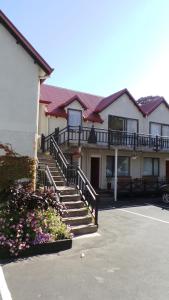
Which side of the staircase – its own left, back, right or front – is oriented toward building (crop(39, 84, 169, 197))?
back

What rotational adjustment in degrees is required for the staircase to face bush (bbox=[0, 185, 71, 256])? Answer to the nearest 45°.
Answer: approximately 45° to its right

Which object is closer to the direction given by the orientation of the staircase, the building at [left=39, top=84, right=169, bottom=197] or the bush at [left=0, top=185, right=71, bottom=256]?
the bush

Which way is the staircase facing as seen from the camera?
toward the camera
